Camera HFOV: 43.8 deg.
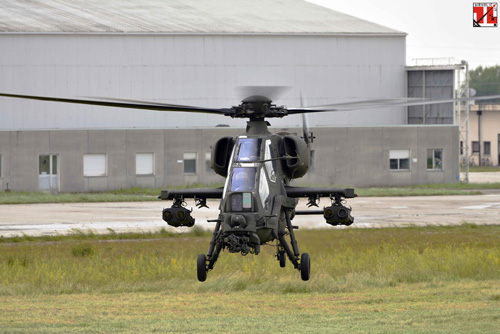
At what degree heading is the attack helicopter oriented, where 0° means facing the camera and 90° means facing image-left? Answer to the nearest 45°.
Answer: approximately 0°
